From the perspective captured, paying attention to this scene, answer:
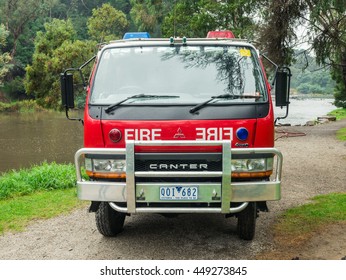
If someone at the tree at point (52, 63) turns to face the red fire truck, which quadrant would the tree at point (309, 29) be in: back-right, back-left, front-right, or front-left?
front-left

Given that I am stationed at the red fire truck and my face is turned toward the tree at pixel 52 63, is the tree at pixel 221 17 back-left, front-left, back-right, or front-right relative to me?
front-right

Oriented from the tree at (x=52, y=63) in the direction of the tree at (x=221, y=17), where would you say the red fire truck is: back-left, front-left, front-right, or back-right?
front-right

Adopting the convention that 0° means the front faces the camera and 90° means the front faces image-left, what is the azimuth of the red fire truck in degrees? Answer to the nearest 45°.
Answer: approximately 0°

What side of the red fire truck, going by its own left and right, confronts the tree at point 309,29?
back

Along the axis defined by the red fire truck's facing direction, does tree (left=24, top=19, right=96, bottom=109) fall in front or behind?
behind

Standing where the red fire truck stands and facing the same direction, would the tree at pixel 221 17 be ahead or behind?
behind
